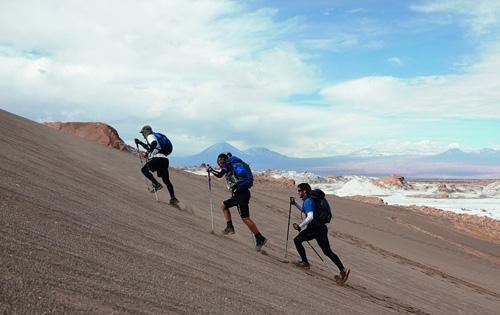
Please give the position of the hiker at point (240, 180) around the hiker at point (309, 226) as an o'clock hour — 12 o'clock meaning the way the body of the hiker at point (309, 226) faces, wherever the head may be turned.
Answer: the hiker at point (240, 180) is roughly at 12 o'clock from the hiker at point (309, 226).

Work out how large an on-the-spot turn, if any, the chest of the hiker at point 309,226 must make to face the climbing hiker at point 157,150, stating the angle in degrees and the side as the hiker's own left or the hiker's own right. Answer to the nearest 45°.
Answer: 0° — they already face them

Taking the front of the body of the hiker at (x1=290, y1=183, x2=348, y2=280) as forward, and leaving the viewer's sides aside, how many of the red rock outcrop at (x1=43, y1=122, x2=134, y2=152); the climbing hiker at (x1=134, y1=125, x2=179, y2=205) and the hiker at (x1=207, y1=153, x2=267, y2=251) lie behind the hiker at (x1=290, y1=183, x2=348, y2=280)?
0

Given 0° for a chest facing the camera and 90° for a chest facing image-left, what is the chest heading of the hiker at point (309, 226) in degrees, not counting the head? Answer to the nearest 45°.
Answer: approximately 90°

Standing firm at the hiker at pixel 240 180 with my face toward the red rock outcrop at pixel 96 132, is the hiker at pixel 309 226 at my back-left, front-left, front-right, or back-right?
back-right

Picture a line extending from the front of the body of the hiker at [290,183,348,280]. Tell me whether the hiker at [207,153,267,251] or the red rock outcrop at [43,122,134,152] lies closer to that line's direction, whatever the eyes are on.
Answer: the hiker

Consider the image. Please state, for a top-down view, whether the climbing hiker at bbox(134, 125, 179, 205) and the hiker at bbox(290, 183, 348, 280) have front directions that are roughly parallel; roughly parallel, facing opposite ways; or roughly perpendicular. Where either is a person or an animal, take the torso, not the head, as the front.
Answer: roughly parallel

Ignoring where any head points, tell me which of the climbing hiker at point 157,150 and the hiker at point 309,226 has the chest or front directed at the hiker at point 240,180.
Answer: the hiker at point 309,226

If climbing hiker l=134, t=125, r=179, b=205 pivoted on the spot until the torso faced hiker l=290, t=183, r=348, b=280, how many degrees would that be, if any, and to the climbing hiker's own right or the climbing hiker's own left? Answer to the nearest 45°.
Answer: approximately 135° to the climbing hiker's own left

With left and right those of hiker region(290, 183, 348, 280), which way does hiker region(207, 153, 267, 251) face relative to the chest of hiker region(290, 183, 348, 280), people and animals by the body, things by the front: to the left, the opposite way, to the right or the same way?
the same way

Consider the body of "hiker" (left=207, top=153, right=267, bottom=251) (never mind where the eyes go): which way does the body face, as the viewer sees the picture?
to the viewer's left

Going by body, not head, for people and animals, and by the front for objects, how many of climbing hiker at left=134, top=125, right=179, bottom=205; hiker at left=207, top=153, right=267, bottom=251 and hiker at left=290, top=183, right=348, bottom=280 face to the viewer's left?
3

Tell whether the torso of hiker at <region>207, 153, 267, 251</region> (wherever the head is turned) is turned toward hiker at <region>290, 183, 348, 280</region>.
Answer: no

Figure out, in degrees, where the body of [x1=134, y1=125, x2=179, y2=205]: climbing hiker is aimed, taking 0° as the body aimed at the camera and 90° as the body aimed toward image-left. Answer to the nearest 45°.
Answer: approximately 90°

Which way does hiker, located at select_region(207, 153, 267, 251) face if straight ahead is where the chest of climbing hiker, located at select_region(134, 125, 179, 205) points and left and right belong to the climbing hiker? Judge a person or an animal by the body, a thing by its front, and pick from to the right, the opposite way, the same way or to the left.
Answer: the same way
